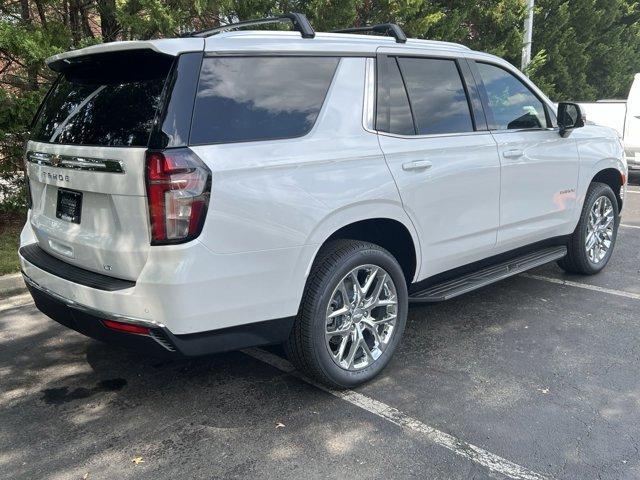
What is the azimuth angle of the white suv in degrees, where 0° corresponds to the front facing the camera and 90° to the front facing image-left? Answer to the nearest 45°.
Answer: approximately 225°

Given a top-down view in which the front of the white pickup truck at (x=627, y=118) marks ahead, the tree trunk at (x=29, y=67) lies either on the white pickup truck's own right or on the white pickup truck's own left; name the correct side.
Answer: on the white pickup truck's own left

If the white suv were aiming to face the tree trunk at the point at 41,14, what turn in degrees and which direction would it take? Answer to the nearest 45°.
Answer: approximately 90° to its left
